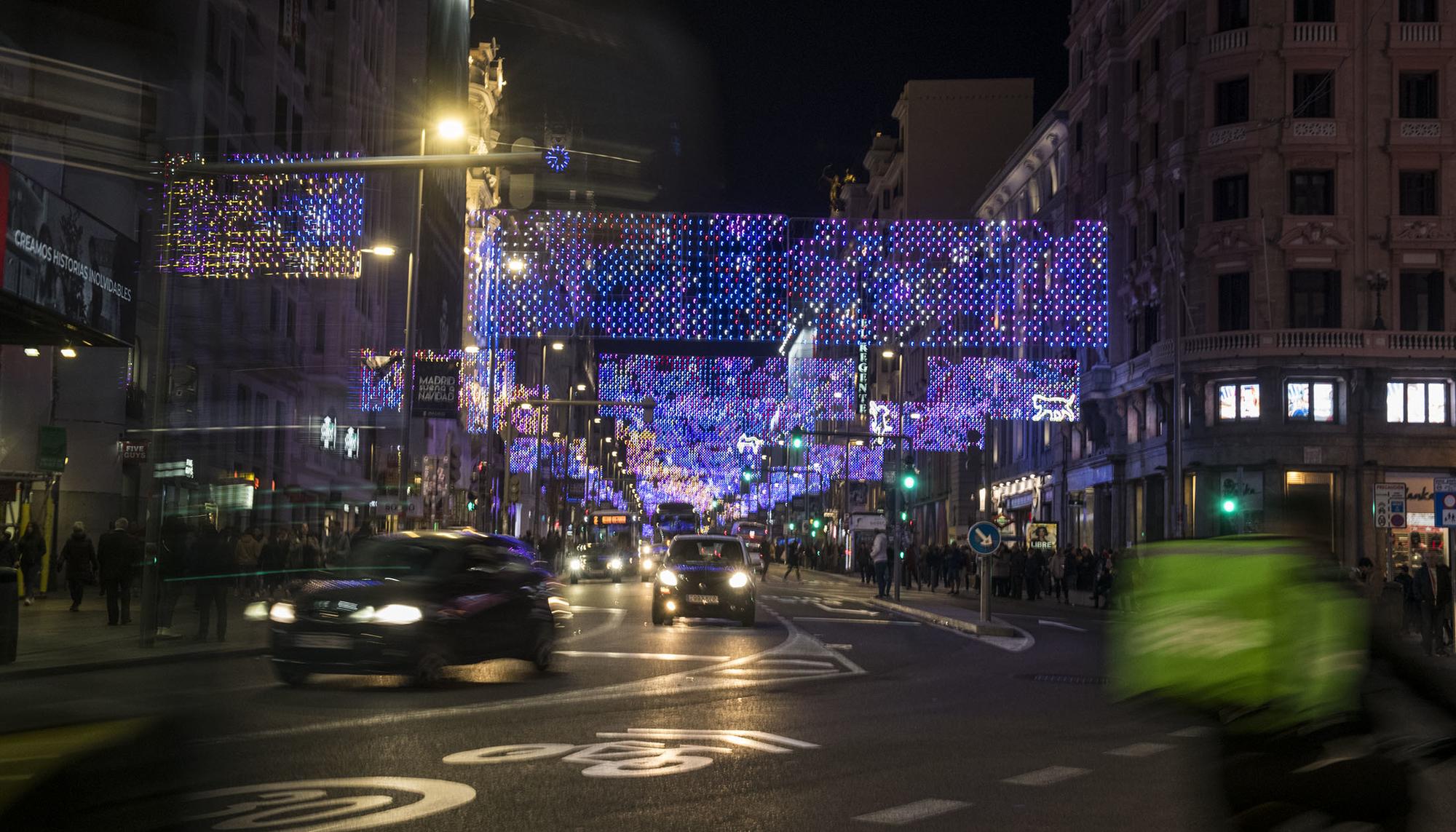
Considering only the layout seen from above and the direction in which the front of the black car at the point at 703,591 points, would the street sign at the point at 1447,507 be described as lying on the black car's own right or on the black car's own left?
on the black car's own left

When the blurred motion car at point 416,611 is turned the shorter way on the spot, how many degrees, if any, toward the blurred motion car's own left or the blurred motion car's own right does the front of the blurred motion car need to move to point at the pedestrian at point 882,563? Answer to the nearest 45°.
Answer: approximately 180°

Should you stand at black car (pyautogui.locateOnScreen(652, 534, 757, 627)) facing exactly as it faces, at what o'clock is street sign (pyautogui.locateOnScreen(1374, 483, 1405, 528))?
The street sign is roughly at 9 o'clock from the black car.

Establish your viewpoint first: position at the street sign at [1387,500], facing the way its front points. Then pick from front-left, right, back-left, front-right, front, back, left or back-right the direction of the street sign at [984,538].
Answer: right

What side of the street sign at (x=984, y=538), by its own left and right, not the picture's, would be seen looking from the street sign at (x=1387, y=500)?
left

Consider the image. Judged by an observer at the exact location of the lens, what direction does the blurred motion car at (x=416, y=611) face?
facing the viewer and to the left of the viewer

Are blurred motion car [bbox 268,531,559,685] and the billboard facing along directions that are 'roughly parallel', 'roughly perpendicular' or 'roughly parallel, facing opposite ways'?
roughly perpendicular

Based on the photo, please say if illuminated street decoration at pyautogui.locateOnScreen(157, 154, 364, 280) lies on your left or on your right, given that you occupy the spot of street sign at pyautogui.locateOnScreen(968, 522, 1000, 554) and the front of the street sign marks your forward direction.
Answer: on your right

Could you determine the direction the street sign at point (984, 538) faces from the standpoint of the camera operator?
facing the viewer

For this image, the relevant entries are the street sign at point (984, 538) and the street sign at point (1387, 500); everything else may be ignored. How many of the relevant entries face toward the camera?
2

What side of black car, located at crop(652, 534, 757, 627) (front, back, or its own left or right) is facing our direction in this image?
front

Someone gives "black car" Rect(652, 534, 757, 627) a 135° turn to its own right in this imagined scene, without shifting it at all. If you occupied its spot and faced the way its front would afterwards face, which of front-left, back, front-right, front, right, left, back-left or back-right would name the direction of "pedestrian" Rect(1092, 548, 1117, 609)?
right
